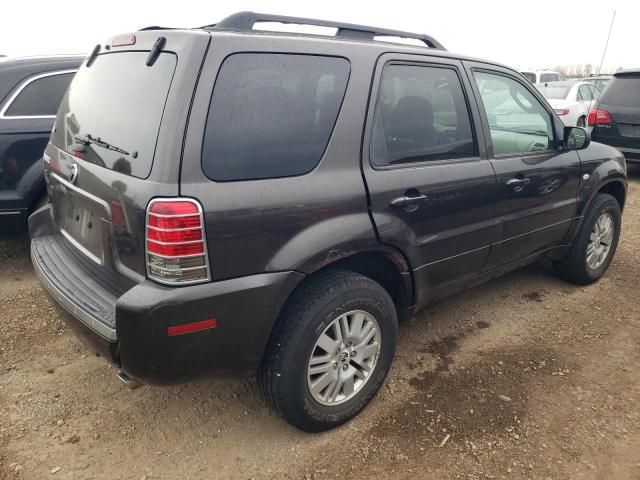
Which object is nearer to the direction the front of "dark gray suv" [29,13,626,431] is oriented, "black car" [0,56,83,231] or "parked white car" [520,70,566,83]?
the parked white car

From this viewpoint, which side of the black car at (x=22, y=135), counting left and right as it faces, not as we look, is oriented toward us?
right

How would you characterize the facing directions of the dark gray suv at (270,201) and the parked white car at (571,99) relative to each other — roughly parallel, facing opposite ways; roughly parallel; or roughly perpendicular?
roughly parallel

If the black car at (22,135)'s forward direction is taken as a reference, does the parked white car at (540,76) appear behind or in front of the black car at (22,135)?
in front

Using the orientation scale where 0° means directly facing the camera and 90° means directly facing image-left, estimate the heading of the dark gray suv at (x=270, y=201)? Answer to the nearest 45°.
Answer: approximately 225°

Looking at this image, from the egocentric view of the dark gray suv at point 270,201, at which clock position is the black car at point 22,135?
The black car is roughly at 9 o'clock from the dark gray suv.

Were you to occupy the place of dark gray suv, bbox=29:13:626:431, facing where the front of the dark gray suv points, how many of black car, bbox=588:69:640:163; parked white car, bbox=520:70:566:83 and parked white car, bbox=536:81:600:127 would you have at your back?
0

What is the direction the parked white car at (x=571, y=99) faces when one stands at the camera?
facing away from the viewer and to the right of the viewer

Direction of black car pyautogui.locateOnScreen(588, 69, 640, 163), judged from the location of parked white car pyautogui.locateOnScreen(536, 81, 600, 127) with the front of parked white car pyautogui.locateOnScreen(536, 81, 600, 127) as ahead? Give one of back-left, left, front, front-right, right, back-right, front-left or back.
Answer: back-right

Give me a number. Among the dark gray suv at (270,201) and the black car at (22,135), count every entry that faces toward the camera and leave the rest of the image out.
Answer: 0

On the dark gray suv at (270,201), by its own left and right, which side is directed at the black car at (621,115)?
front

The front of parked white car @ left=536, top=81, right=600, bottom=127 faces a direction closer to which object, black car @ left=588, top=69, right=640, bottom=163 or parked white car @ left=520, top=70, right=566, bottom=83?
the parked white car

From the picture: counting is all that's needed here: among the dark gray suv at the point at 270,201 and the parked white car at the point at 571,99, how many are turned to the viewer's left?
0
